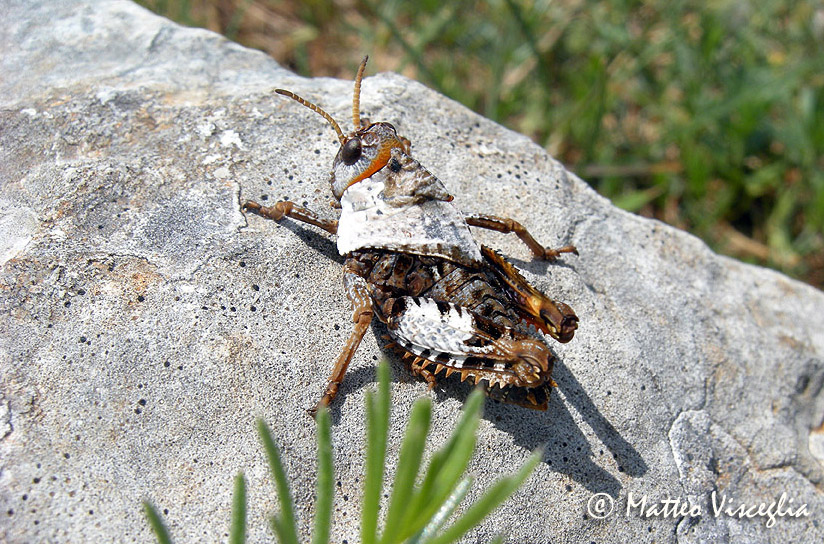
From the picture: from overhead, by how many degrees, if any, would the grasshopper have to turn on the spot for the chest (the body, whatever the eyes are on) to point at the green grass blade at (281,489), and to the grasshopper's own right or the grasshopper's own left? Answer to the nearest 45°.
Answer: approximately 135° to the grasshopper's own left

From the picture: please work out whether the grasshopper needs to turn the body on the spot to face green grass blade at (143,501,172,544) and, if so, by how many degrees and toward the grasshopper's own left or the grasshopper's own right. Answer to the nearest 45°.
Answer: approximately 135° to the grasshopper's own left

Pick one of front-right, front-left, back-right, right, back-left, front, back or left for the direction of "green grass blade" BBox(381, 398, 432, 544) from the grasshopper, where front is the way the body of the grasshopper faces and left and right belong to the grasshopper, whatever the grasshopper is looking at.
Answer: back-left

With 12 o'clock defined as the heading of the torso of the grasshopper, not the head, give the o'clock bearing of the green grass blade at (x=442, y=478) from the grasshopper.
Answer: The green grass blade is roughly at 7 o'clock from the grasshopper.

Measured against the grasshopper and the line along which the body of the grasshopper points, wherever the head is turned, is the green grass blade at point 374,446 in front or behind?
behind

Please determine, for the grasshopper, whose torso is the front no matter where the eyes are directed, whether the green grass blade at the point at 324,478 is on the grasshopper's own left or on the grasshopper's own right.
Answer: on the grasshopper's own left

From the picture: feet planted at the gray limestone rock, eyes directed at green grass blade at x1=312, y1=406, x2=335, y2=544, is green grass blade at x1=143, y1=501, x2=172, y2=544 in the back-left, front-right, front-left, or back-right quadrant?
front-right

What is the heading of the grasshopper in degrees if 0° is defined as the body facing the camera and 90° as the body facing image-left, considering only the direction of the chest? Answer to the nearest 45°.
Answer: approximately 135°

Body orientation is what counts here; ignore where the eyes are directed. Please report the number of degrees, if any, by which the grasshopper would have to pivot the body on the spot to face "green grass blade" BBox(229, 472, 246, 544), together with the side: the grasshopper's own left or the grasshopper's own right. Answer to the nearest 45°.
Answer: approximately 135° to the grasshopper's own left
